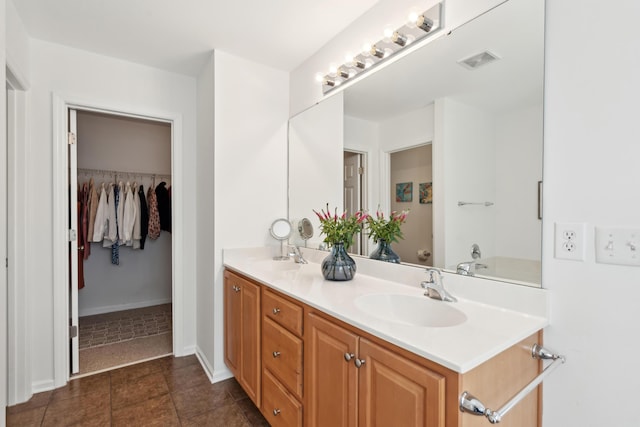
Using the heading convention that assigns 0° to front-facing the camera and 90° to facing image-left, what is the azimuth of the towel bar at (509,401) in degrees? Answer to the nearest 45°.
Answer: approximately 315°

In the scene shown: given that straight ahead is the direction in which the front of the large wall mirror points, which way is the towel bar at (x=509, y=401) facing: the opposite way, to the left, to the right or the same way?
to the left

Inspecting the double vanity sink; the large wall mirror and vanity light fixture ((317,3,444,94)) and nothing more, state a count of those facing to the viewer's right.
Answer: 0

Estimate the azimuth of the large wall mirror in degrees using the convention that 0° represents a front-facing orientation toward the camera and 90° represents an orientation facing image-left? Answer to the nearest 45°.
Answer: approximately 45°

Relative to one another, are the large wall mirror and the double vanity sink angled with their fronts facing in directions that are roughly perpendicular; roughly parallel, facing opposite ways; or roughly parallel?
roughly parallel

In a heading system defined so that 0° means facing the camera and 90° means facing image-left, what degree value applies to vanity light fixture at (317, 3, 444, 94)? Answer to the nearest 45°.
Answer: approximately 45°

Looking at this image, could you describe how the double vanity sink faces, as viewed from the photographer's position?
facing the viewer and to the left of the viewer

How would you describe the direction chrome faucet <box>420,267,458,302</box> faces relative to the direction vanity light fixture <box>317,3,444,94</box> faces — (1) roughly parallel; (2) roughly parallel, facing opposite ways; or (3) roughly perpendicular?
roughly parallel
